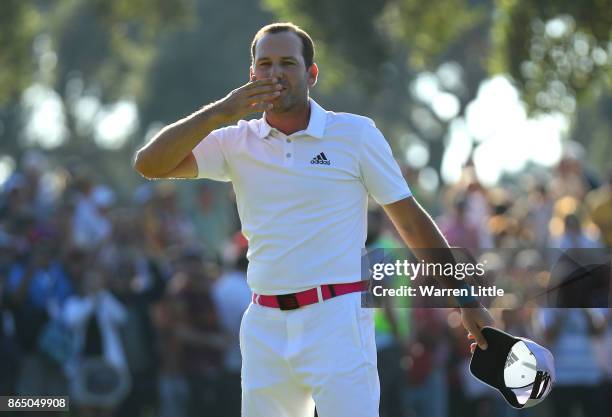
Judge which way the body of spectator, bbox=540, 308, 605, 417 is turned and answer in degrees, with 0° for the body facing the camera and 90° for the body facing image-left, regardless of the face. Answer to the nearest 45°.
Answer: approximately 0°

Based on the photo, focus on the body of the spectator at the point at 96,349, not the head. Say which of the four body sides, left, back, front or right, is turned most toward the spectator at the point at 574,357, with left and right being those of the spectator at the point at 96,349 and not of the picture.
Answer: left

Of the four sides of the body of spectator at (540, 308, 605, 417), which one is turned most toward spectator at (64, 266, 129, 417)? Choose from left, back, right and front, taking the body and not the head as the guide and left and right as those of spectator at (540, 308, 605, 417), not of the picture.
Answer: right

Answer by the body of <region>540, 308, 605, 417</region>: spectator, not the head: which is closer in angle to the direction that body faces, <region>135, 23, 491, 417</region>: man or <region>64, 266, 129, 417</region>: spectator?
the man

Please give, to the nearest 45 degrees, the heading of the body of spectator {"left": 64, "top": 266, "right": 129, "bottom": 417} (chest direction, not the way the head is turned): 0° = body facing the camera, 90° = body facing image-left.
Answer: approximately 0°

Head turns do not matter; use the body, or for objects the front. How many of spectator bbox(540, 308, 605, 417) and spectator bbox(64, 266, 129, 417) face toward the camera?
2

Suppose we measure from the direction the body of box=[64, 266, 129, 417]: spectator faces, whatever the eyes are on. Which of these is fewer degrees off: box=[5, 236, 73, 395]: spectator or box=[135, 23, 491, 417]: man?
the man

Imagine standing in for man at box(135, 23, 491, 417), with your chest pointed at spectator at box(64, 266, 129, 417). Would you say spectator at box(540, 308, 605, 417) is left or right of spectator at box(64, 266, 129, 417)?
right

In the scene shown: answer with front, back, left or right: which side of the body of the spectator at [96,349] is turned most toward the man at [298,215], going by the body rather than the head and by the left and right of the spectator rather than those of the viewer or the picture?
front

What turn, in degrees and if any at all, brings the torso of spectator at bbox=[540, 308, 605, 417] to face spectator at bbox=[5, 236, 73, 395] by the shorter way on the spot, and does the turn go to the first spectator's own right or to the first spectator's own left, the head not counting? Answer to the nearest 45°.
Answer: approximately 90° to the first spectator's own right

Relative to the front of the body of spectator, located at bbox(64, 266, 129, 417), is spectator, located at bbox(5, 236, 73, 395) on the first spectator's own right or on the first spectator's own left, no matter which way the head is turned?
on the first spectator's own right

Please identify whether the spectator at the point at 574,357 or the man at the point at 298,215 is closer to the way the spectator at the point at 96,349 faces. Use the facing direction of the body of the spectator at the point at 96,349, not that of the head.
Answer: the man
